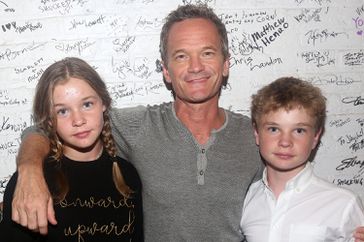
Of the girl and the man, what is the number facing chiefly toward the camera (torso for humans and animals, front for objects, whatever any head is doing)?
2

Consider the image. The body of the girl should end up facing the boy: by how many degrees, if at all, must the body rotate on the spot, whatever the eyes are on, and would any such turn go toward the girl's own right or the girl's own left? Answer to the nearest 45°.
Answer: approximately 90° to the girl's own left

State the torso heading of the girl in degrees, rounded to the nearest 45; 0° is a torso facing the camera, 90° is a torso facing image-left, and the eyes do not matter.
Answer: approximately 0°

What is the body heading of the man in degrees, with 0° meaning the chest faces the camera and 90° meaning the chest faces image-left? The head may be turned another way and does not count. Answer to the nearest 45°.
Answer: approximately 0°
